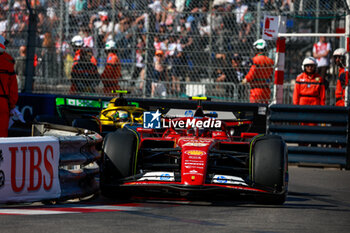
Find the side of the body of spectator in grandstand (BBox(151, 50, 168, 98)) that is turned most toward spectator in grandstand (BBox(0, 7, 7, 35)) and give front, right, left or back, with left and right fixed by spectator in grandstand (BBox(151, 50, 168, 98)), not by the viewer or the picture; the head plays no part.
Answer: right

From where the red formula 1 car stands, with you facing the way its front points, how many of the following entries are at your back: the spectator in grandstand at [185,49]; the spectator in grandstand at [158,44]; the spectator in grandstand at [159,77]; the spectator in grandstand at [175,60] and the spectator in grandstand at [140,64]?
5

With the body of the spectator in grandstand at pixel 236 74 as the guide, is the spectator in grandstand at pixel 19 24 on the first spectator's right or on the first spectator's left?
on the first spectator's right

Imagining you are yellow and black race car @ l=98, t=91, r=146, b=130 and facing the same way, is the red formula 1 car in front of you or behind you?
in front

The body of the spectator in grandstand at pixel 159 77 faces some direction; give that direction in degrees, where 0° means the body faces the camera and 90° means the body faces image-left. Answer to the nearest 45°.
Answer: approximately 0°
